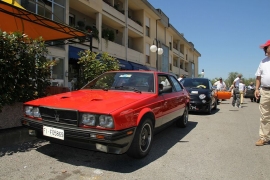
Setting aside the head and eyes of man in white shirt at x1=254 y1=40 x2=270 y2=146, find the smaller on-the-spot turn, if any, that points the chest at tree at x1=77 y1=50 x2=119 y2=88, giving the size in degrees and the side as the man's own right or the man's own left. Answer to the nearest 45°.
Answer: approximately 45° to the man's own right

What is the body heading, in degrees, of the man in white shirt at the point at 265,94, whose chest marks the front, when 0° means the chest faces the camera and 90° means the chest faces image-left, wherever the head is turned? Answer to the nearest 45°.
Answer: approximately 45°

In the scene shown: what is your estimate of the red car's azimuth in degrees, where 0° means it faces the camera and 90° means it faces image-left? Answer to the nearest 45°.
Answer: approximately 45°

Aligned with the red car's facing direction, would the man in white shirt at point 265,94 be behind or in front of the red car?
behind

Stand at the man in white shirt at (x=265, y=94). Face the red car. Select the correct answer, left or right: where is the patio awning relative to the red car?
right

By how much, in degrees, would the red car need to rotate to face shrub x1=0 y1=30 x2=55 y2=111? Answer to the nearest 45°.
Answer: approximately 90° to its right
